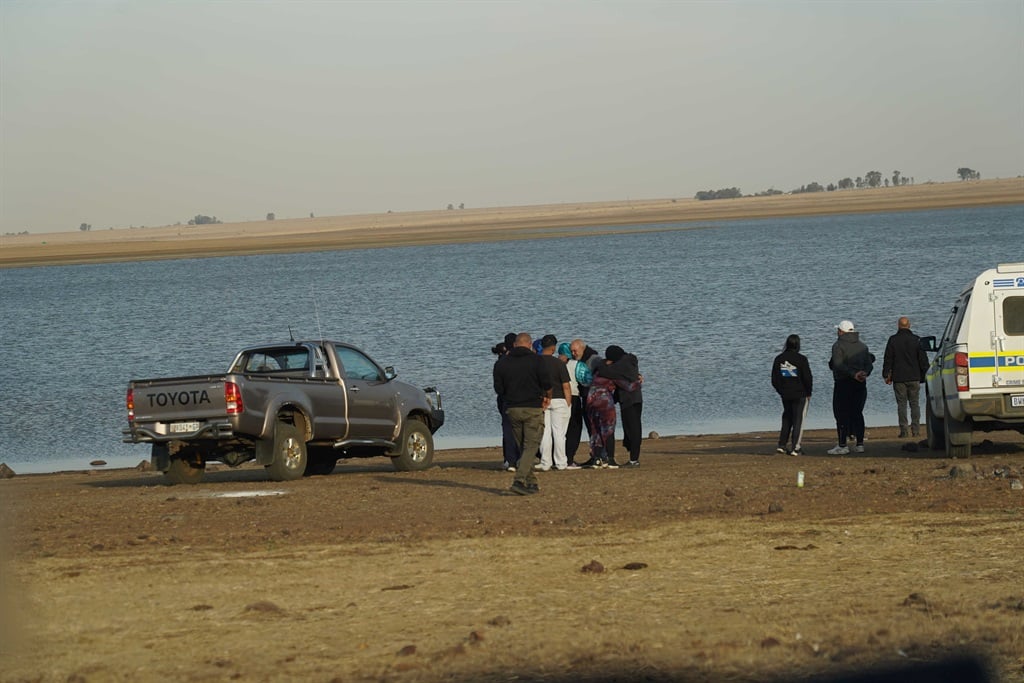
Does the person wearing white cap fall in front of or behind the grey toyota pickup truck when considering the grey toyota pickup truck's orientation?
in front

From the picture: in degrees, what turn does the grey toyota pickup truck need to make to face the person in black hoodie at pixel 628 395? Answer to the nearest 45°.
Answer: approximately 45° to its right

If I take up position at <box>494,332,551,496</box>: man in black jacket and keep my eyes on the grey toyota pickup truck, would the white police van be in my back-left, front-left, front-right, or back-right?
back-right

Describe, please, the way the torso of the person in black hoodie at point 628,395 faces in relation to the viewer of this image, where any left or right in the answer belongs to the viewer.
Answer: facing to the left of the viewer

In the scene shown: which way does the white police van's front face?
away from the camera

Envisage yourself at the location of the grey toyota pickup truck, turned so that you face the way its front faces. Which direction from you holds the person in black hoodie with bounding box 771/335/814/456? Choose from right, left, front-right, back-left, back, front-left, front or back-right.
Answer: front-right

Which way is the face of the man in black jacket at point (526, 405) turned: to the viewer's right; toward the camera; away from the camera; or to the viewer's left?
away from the camera

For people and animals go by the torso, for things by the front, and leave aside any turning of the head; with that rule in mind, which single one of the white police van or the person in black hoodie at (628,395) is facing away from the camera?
the white police van

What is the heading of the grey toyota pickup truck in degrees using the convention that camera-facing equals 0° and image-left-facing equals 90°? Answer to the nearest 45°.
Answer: approximately 225°

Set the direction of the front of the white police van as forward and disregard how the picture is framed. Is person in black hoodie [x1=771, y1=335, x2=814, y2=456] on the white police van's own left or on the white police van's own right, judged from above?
on the white police van's own left
